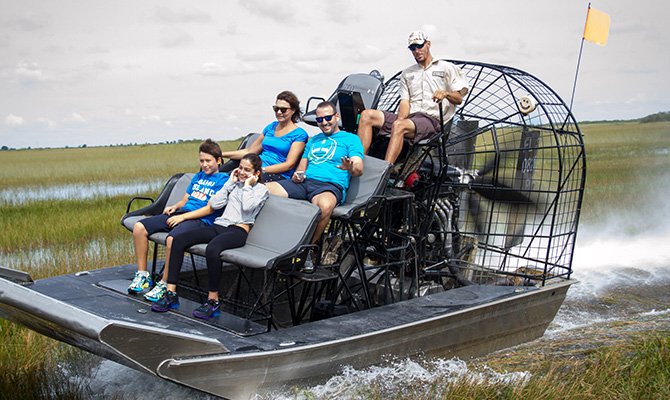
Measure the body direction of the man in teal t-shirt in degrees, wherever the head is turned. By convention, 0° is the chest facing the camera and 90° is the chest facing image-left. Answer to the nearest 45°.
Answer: approximately 45°

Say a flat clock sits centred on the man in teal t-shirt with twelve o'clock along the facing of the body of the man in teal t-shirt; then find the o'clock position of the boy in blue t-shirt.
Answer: The boy in blue t-shirt is roughly at 1 o'clock from the man in teal t-shirt.

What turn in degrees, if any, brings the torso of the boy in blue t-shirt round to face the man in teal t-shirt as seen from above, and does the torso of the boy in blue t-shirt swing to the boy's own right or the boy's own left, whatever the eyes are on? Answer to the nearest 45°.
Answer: approximately 135° to the boy's own left

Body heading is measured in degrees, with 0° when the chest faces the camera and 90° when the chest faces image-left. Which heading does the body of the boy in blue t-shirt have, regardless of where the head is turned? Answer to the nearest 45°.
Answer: approximately 45°

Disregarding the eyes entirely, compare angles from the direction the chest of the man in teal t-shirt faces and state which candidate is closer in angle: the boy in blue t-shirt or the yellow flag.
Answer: the boy in blue t-shirt

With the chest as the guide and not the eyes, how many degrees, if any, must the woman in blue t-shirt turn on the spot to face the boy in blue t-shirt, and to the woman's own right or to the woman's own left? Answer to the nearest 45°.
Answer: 0° — they already face them

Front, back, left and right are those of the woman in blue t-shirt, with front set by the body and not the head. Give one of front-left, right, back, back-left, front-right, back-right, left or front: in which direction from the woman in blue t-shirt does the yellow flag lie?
back-left

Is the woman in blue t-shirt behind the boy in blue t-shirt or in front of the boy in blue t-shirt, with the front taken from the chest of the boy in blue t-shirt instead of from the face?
behind

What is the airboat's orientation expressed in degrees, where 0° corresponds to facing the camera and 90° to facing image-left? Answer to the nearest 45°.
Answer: approximately 45°

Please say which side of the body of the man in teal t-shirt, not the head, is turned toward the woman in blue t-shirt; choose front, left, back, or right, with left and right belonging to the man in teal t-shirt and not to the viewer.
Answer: right

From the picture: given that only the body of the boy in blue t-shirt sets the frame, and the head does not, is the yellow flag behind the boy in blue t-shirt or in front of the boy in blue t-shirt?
behind
